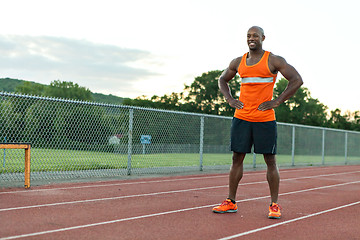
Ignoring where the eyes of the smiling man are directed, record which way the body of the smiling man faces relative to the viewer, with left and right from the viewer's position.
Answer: facing the viewer and to the left of the viewer

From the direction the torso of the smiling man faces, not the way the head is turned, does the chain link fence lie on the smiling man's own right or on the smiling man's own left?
on the smiling man's own right
